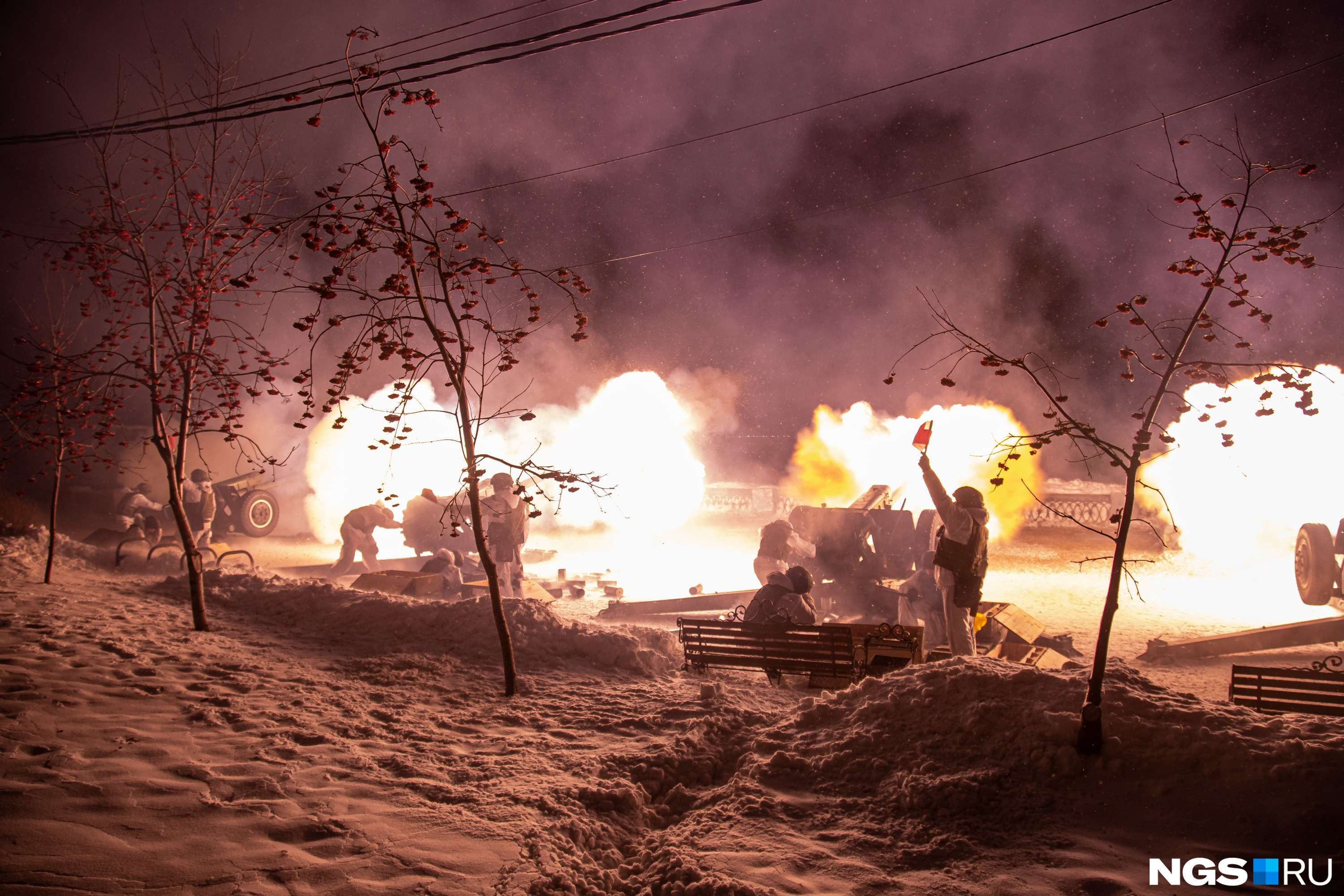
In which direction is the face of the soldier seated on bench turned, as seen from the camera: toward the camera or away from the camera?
away from the camera

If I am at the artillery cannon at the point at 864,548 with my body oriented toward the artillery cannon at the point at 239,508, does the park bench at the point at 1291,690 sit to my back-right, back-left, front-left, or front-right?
back-left

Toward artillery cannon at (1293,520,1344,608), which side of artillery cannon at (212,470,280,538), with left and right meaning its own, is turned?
right

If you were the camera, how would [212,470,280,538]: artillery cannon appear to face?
facing away from the viewer and to the right of the viewer

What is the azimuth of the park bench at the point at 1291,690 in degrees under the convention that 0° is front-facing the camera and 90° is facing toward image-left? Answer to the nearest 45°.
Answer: approximately 180°

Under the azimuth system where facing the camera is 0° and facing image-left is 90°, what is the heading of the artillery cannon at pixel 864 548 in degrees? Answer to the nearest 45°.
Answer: approximately 225°

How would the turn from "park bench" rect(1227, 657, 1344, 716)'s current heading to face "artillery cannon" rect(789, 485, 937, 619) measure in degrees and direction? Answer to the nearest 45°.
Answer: approximately 45° to its left
